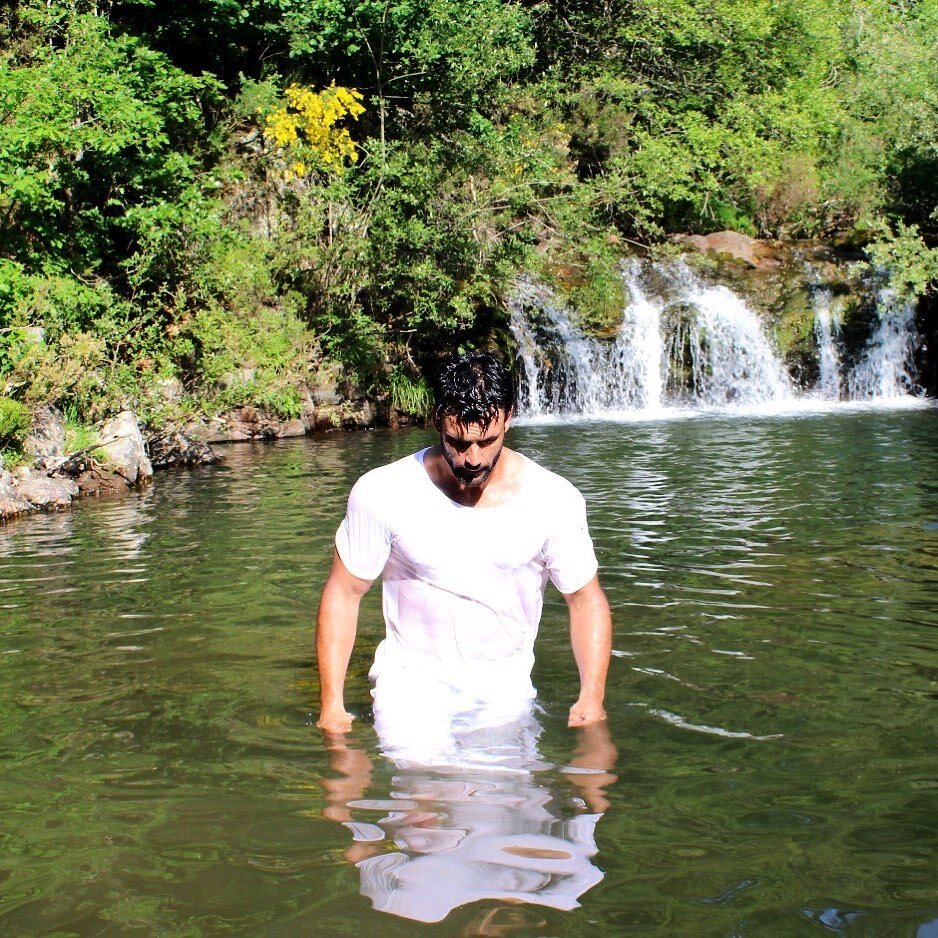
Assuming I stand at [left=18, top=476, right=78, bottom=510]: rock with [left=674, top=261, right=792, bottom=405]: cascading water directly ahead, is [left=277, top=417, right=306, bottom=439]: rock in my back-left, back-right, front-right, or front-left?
front-left

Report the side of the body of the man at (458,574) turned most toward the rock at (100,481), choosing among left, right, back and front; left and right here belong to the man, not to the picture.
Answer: back

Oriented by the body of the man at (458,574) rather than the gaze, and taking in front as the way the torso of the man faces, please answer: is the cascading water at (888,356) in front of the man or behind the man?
behind

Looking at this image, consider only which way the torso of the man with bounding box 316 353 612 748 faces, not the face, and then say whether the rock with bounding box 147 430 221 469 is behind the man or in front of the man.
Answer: behind

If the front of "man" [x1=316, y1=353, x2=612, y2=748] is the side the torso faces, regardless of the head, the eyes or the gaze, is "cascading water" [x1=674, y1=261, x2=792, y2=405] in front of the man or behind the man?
behind

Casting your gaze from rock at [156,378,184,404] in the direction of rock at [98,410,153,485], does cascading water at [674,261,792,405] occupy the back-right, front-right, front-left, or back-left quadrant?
back-left

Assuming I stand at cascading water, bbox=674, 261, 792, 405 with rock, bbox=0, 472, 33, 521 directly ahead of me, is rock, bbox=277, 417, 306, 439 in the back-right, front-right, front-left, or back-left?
front-right

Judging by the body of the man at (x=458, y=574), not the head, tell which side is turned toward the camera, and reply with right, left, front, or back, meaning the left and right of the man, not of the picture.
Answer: front

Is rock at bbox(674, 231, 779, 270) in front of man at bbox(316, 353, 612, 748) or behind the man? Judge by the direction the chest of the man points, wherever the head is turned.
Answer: behind

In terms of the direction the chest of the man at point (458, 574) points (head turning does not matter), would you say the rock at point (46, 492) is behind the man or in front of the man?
behind

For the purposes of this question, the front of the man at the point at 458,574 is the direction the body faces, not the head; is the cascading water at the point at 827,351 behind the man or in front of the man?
behind

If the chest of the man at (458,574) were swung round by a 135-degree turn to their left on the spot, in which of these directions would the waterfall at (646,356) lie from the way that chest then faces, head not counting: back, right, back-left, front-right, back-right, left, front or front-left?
front-left
